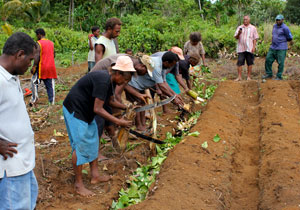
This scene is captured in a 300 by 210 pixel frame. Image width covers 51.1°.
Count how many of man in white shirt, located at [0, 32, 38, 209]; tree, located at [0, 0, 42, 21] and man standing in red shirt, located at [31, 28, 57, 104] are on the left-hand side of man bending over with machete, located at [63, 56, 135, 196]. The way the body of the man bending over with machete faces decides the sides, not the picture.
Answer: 2

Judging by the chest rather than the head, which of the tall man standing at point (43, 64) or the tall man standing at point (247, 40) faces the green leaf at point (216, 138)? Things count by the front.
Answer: the tall man standing at point (247, 40)

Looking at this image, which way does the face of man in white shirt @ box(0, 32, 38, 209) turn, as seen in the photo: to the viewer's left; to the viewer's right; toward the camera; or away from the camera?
to the viewer's right

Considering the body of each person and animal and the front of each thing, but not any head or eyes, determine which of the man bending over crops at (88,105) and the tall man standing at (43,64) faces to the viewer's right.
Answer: the man bending over crops

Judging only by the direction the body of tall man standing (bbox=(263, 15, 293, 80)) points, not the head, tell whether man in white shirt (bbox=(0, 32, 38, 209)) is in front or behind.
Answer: in front

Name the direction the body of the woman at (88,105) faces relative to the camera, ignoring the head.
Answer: to the viewer's right

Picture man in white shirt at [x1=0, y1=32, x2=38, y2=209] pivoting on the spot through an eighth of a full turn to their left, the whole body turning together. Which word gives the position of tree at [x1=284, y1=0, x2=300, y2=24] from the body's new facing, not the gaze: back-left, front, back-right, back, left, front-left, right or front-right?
front

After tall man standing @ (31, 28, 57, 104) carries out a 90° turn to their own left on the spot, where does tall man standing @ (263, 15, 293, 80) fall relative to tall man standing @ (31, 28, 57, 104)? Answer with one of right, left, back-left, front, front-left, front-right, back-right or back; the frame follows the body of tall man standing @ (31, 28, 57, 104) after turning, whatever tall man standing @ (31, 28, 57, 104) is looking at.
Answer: back-left

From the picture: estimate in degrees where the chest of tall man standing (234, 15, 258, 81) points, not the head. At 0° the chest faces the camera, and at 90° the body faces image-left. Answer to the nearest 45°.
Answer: approximately 0°

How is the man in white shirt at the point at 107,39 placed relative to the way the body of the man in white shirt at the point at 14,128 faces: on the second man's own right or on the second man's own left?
on the second man's own left

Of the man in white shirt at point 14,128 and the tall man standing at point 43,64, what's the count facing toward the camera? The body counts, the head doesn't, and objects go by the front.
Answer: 0

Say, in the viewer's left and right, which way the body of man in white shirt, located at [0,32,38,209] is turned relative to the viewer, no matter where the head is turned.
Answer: facing to the right of the viewer

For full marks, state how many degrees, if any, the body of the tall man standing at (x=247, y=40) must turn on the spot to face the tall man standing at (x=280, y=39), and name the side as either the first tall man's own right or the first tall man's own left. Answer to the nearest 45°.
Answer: approximately 90° to the first tall man's own left
